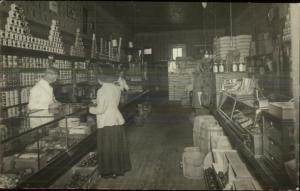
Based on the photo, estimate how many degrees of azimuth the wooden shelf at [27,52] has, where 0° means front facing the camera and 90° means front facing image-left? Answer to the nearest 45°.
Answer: approximately 315°

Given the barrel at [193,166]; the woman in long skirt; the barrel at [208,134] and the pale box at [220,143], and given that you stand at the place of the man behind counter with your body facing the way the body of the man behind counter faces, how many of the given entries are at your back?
0

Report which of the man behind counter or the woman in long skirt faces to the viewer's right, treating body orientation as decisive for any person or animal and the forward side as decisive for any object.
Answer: the man behind counter

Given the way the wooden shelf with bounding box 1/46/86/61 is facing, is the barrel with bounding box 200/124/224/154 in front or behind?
in front

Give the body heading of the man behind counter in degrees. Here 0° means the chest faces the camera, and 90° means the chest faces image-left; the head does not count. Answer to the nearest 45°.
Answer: approximately 270°

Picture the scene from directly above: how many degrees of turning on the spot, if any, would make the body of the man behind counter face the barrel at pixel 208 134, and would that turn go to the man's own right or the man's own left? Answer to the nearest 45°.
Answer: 0° — they already face it

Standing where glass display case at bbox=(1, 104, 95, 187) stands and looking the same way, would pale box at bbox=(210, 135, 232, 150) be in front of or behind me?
in front

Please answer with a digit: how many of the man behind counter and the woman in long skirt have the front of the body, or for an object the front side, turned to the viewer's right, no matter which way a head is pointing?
1

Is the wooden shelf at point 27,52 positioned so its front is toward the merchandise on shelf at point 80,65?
no

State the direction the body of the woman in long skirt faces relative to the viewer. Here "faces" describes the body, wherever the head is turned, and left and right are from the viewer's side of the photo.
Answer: facing away from the viewer and to the left of the viewer

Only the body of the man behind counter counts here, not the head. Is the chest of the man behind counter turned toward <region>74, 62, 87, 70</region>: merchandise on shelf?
no

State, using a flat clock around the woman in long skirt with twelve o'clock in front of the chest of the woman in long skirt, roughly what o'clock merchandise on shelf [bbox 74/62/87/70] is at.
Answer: The merchandise on shelf is roughly at 1 o'clock from the woman in long skirt.

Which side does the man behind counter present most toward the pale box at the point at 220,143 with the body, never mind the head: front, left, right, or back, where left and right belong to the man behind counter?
front

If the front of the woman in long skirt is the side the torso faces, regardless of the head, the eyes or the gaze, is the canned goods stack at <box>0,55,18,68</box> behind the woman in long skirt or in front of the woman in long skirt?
in front
